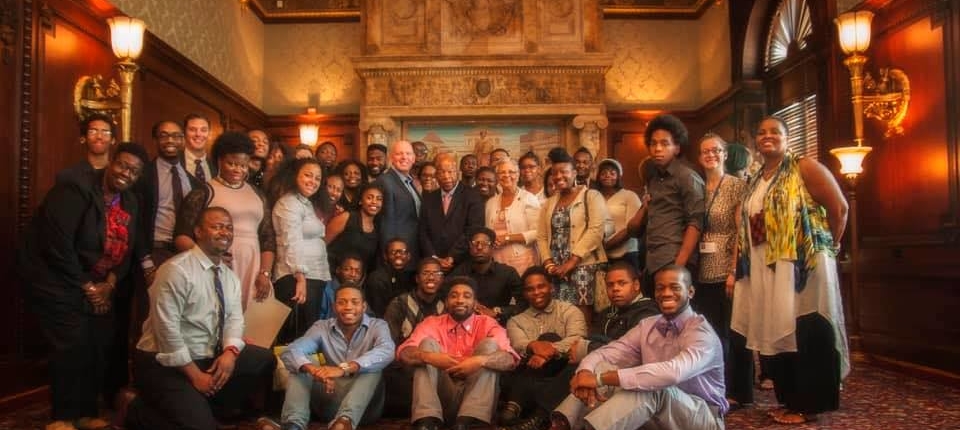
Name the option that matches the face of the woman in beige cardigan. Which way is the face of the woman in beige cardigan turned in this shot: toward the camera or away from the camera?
toward the camera

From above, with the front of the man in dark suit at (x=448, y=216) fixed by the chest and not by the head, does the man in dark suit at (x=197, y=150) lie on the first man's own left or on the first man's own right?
on the first man's own right

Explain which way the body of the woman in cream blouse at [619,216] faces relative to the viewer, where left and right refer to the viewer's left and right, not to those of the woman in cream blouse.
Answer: facing the viewer and to the left of the viewer

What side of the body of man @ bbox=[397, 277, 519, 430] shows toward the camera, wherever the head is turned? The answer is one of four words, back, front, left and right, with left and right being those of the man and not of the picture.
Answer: front

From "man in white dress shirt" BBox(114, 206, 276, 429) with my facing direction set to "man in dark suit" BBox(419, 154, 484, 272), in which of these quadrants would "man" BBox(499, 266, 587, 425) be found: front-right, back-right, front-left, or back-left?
front-right

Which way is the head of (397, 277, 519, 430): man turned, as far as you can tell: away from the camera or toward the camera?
toward the camera

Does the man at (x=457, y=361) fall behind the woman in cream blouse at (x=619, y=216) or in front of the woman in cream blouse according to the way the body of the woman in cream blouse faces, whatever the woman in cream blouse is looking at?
in front

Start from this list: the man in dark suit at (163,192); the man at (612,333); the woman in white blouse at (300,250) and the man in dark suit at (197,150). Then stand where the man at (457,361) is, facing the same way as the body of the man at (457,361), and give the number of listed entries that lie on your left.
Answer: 1

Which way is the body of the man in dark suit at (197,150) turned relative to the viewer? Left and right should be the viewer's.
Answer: facing the viewer

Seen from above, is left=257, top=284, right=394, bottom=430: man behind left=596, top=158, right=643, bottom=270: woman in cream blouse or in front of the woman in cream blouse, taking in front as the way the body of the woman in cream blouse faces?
in front

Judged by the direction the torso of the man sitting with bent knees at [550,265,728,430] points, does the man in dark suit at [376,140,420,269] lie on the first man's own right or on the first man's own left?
on the first man's own right

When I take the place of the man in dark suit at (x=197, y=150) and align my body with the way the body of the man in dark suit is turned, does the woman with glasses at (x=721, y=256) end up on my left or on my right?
on my left

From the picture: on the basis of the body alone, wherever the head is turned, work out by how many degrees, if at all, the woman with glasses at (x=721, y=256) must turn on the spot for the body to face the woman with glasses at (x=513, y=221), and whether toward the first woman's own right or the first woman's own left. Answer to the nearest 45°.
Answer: approximately 45° to the first woman's own right

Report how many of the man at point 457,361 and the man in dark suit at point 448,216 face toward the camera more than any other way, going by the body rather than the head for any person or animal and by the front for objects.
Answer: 2

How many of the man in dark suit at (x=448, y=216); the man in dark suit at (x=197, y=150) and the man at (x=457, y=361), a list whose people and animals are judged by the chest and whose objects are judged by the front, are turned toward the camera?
3
